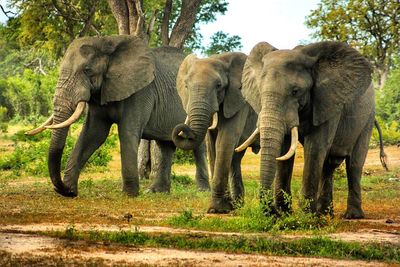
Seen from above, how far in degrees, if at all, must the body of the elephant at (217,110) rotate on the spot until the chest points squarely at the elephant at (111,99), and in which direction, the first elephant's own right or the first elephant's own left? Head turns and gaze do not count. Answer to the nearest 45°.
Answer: approximately 90° to the first elephant's own right

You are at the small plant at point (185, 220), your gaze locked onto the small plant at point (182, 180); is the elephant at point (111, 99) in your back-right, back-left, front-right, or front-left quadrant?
front-left

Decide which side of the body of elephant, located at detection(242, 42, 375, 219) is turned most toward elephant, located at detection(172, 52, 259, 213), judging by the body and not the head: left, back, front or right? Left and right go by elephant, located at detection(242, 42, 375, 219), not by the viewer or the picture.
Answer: right

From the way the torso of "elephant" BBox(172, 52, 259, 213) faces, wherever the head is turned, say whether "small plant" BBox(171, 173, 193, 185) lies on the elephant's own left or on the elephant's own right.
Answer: on the elephant's own right

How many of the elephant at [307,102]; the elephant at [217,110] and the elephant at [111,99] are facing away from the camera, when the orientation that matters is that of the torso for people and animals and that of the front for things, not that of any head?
0

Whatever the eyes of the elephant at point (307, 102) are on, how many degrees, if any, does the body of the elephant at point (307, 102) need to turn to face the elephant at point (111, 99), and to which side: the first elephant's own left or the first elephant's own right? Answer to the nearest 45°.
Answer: approximately 90° to the first elephant's own right

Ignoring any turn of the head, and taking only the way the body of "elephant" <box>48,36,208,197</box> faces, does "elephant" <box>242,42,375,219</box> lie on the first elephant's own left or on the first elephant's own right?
on the first elephant's own left

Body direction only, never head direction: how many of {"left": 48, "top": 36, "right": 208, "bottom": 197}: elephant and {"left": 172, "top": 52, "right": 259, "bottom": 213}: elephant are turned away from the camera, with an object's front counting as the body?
0

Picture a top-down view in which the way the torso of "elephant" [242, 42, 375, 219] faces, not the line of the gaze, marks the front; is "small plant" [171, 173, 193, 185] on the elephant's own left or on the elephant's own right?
on the elephant's own right

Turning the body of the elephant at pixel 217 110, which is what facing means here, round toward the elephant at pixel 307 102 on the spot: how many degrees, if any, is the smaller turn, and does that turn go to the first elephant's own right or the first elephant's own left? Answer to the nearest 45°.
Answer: approximately 90° to the first elephant's own left

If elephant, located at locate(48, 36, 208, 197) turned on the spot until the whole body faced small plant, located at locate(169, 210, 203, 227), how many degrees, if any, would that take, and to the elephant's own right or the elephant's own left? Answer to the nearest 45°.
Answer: approximately 45° to the elephant's own left

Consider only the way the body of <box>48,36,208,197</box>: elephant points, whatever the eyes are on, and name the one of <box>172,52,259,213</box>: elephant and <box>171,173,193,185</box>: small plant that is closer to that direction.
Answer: the elephant

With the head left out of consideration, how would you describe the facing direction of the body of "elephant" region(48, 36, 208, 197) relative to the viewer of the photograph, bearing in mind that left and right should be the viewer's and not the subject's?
facing the viewer and to the left of the viewer
